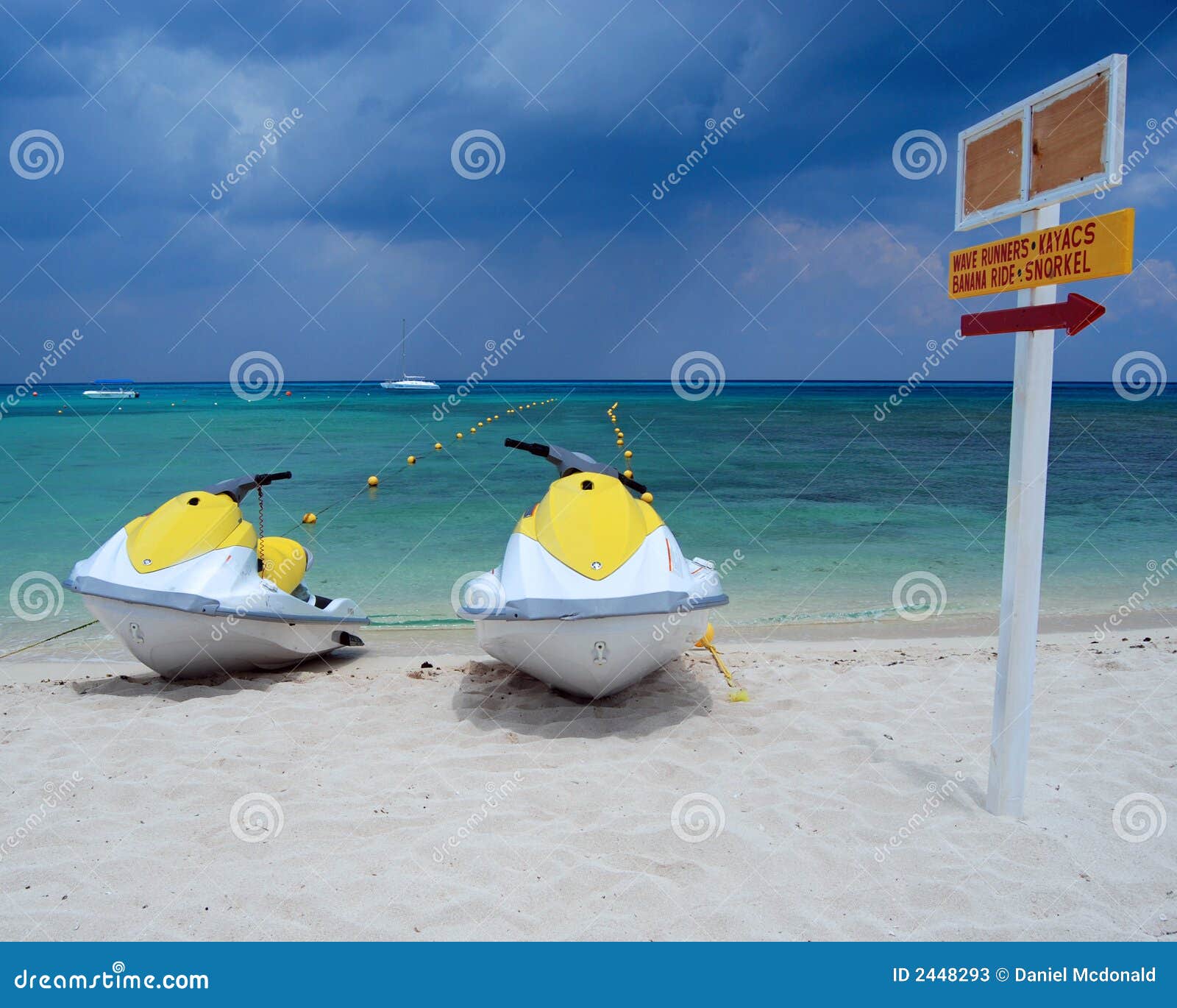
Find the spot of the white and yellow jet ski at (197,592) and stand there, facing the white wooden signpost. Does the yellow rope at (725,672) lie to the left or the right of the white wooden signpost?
left

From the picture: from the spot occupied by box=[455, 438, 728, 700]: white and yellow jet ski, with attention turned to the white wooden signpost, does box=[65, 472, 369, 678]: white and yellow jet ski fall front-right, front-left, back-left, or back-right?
back-right
